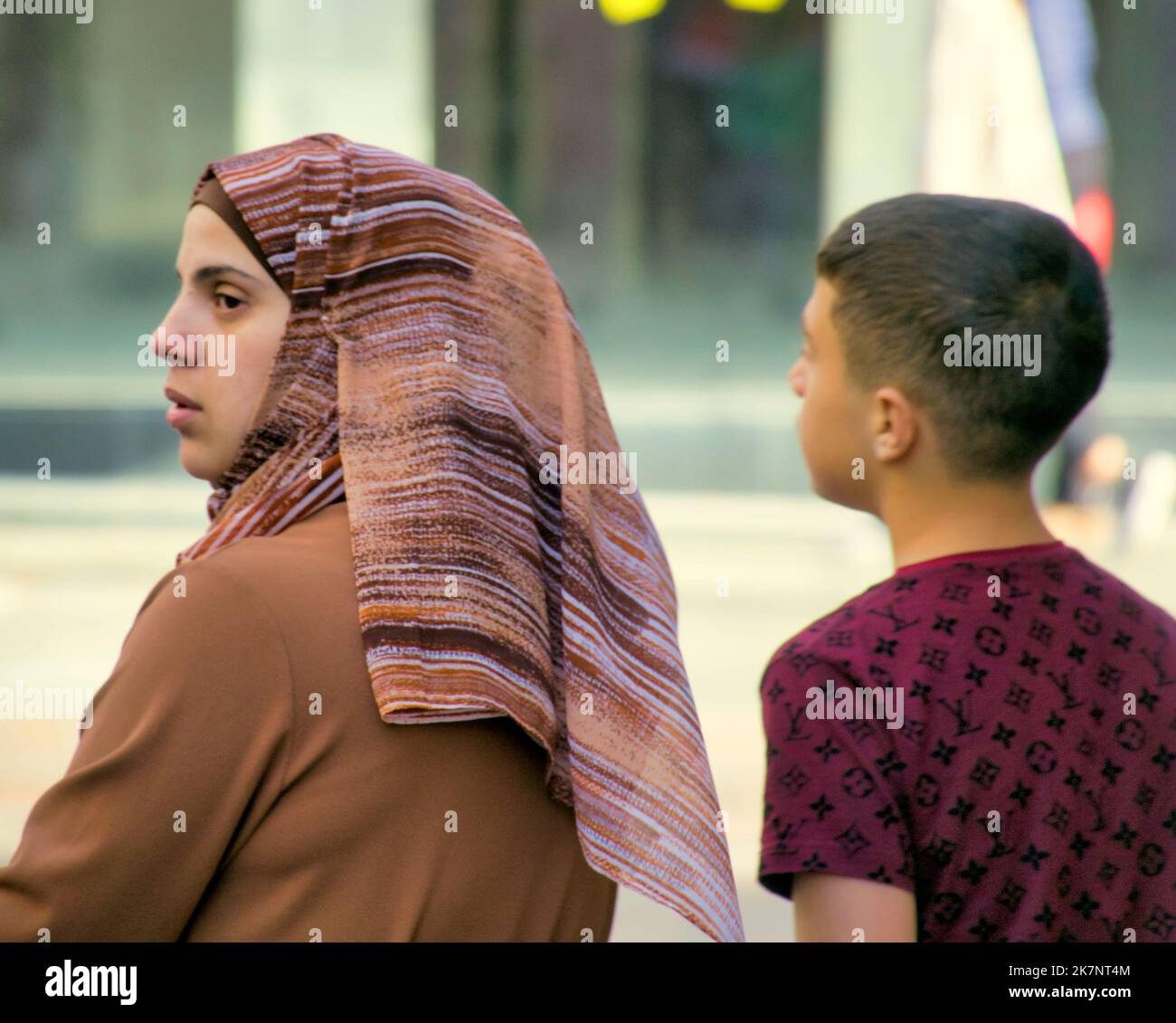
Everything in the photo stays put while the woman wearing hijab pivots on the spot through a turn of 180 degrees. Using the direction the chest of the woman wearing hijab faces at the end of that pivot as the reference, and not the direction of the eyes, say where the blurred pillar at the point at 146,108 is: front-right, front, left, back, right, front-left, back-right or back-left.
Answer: back-left

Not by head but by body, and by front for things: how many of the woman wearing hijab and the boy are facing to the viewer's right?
0

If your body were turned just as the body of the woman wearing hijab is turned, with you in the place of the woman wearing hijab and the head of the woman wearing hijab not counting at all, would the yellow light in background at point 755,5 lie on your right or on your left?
on your right

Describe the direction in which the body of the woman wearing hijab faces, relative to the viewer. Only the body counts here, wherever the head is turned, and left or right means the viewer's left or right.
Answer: facing away from the viewer and to the left of the viewer

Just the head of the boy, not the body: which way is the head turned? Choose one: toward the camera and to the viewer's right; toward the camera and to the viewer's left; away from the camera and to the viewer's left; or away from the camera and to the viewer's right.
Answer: away from the camera and to the viewer's left

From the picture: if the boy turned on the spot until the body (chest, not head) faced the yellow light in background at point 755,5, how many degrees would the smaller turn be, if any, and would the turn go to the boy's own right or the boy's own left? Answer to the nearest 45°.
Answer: approximately 45° to the boy's own right

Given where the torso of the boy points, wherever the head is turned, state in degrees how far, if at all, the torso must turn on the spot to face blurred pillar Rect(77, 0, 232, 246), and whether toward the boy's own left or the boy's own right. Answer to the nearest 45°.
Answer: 0° — they already face it

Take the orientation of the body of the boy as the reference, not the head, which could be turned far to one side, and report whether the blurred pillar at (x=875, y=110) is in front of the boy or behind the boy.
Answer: in front

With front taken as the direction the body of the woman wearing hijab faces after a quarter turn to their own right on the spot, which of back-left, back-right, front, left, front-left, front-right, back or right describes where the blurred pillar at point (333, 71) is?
front-left

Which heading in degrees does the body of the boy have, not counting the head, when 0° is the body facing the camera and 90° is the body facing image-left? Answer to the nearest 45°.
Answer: approximately 135°

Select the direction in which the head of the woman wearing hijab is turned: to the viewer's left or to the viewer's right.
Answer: to the viewer's left

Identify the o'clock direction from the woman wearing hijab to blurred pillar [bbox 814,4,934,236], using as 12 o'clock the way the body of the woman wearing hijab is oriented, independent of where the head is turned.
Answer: The blurred pillar is roughly at 2 o'clock from the woman wearing hijab.
